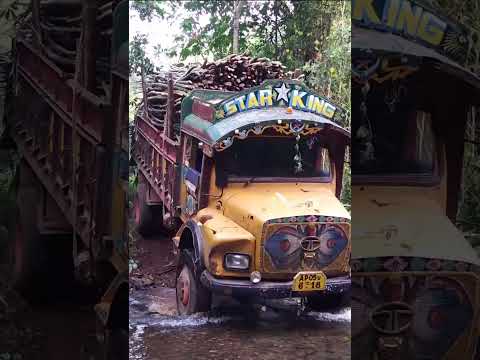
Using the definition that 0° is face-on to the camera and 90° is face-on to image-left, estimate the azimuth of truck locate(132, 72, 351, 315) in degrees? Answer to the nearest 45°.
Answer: approximately 315°
